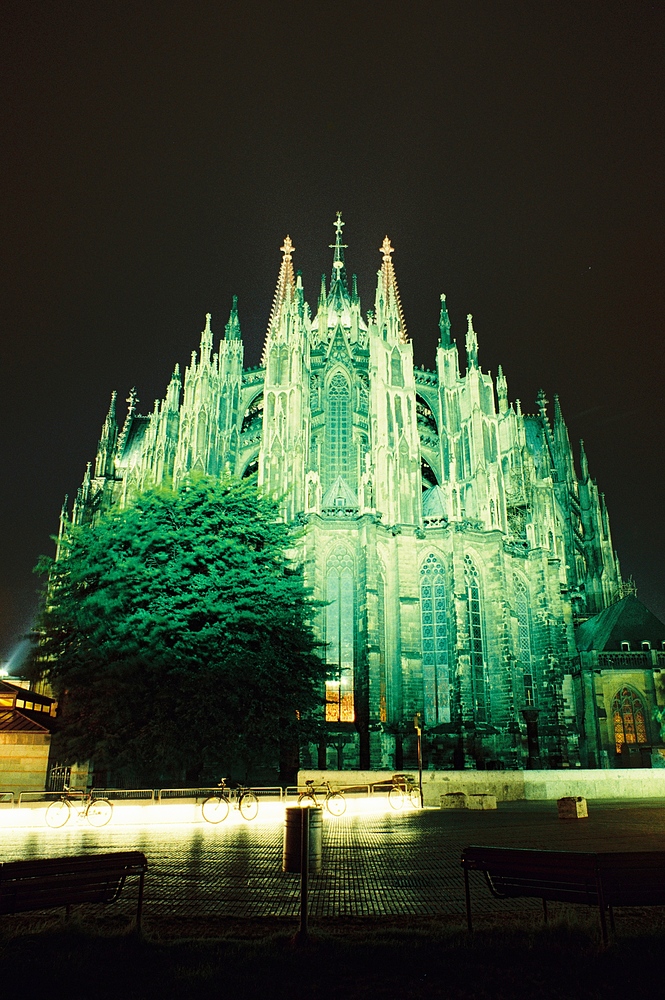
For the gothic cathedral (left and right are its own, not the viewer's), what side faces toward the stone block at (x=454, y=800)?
back

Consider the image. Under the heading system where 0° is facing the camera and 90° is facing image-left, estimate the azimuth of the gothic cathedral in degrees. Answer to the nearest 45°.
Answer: approximately 180°

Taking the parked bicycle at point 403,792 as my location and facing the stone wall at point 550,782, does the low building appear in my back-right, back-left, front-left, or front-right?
back-left

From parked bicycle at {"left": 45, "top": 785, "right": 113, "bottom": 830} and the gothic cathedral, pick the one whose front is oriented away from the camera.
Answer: the gothic cathedral

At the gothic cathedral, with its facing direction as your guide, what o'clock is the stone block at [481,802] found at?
The stone block is roughly at 6 o'clock from the gothic cathedral.

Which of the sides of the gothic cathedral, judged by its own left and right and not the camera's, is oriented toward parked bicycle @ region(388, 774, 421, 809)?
back
